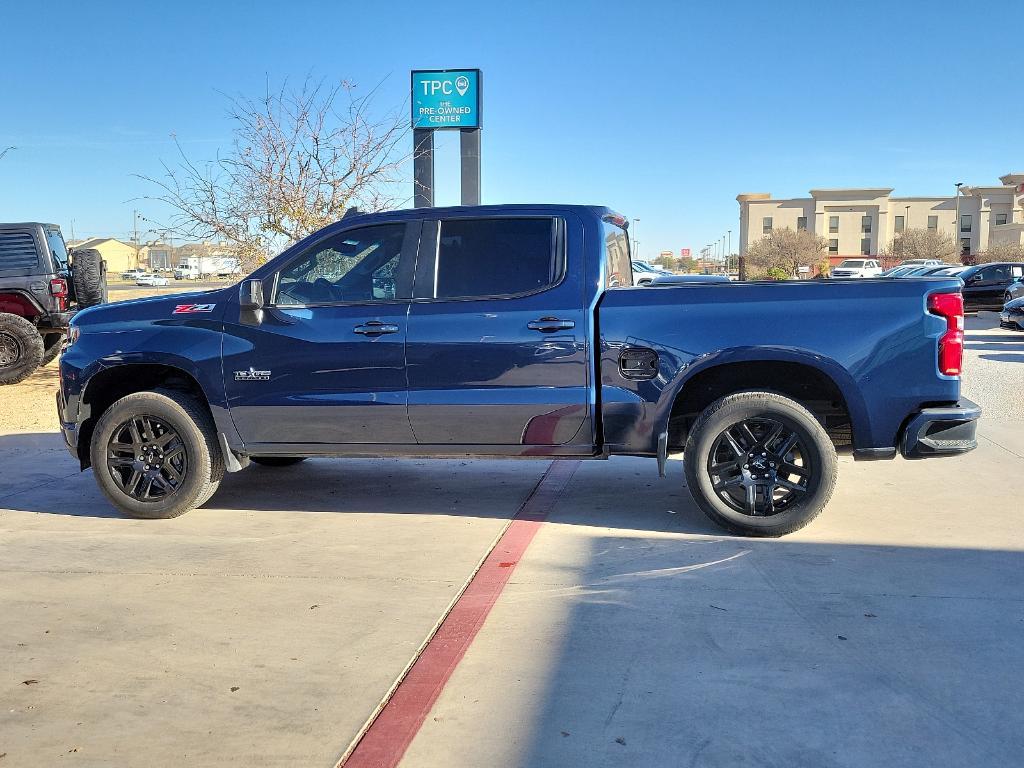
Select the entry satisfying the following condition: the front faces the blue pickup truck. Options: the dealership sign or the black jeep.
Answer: the dealership sign

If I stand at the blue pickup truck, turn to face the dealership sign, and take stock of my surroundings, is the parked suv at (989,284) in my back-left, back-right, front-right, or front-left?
front-right

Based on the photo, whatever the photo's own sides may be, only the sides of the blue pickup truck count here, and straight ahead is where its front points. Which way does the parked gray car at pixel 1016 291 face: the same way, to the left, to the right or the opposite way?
the same way

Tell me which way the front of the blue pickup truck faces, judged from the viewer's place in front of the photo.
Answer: facing to the left of the viewer

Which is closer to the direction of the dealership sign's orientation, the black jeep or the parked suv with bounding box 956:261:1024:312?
the black jeep

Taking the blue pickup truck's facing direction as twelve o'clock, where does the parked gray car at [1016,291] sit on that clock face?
The parked gray car is roughly at 4 o'clock from the blue pickup truck.

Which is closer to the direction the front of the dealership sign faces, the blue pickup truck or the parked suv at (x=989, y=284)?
the blue pickup truck

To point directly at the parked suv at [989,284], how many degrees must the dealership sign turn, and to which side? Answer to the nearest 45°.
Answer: approximately 135° to its left

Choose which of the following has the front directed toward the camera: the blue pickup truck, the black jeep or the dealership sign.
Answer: the dealership sign

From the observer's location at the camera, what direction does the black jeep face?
facing to the left of the viewer

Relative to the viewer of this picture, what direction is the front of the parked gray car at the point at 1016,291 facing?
facing the viewer and to the left of the viewer

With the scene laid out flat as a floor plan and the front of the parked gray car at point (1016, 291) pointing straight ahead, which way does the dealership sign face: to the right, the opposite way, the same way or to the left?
to the left

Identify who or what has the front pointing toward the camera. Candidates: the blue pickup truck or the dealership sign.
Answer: the dealership sign

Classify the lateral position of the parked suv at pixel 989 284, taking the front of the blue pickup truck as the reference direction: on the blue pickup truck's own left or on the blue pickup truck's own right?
on the blue pickup truck's own right

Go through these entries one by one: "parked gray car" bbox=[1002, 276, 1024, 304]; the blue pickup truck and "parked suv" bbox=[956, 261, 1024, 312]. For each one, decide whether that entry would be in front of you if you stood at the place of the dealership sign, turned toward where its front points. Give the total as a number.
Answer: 1

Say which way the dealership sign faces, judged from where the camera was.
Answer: facing the viewer
